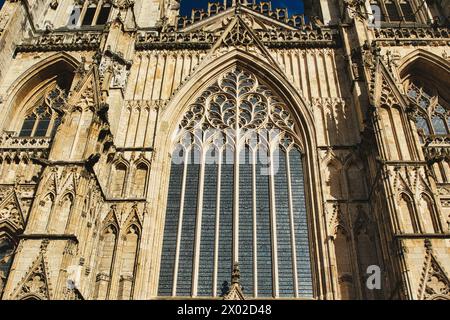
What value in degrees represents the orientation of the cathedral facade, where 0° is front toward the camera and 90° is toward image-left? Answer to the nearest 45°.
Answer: approximately 0°
